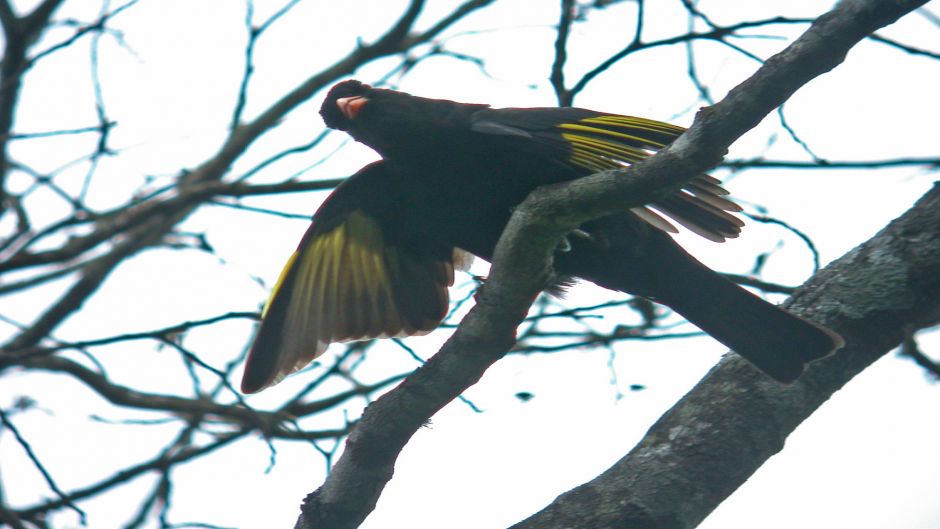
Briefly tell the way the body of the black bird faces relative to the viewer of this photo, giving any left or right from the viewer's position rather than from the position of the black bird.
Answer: facing the viewer and to the left of the viewer
